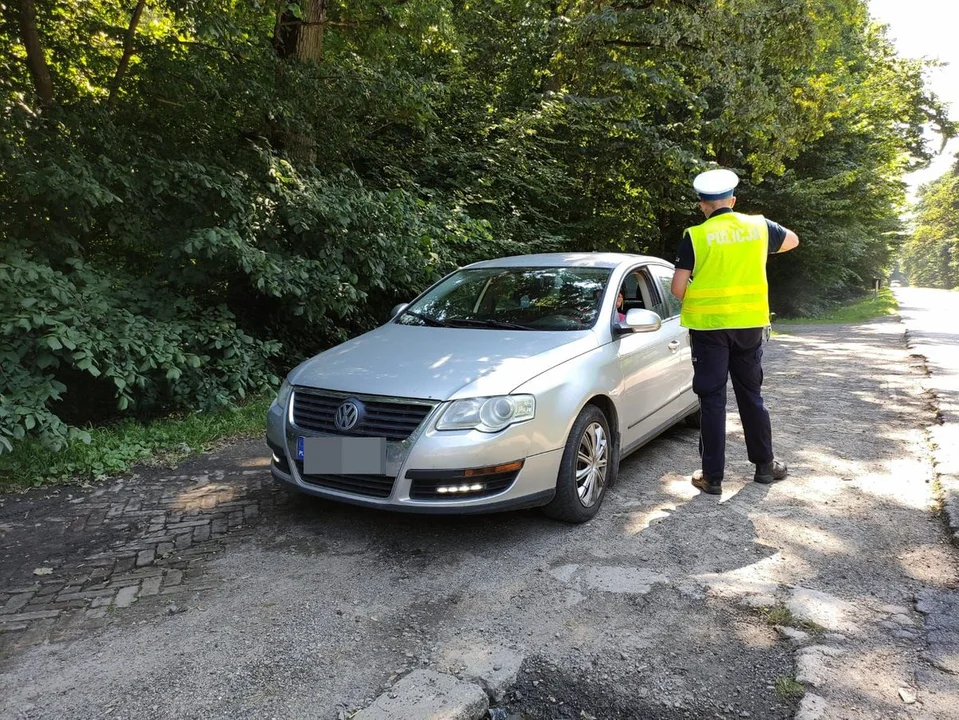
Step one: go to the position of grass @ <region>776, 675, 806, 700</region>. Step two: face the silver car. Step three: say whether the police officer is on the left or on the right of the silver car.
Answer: right

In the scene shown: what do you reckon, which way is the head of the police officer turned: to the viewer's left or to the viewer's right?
to the viewer's left

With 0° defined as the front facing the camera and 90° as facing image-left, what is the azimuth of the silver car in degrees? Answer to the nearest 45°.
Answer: approximately 45°

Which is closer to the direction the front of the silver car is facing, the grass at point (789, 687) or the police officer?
the grass

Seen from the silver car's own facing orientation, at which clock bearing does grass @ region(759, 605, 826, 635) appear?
The grass is roughly at 9 o'clock from the silver car.

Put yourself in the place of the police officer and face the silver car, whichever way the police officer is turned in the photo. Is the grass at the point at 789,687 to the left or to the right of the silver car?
left

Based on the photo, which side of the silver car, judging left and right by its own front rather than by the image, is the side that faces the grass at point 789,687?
left
